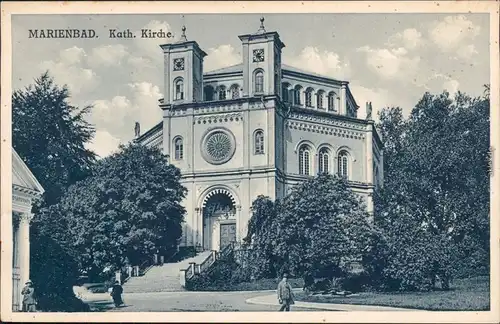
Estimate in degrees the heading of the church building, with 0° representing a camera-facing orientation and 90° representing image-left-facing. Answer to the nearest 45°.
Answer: approximately 45°

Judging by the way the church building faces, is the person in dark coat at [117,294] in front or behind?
in front

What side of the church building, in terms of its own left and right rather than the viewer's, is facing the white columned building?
front

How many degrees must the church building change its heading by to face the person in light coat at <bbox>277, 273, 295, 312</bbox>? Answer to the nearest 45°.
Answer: approximately 45° to its left

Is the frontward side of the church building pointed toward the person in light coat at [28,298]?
yes

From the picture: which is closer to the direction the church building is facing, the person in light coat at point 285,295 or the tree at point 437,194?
the person in light coat
